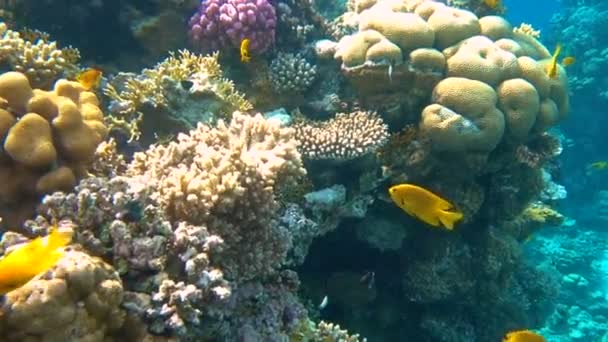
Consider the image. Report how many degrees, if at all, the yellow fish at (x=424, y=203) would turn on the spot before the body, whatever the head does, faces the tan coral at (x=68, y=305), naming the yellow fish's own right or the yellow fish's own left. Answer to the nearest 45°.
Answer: approximately 45° to the yellow fish's own left

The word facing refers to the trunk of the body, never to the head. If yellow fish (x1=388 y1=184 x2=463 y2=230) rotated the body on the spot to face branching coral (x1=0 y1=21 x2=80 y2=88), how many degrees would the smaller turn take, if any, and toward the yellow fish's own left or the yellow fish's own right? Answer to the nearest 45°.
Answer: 0° — it already faces it

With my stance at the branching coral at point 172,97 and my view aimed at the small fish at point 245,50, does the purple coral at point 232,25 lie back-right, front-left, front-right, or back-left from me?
front-left

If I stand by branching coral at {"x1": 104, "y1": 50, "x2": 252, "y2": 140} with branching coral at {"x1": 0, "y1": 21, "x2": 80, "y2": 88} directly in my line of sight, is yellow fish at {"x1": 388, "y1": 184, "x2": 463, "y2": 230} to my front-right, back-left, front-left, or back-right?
back-left

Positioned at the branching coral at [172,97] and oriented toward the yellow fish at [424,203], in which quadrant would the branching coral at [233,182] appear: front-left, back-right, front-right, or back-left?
front-right

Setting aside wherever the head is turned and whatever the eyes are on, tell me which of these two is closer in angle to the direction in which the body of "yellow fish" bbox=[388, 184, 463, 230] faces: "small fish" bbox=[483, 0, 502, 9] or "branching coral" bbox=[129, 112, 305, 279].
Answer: the branching coral

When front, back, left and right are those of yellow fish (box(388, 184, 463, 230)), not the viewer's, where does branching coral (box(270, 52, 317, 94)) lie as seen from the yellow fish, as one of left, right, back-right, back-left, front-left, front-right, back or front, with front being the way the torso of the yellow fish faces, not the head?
front-right

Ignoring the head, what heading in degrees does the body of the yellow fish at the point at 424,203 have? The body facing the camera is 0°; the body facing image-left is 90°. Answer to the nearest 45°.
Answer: approximately 90°

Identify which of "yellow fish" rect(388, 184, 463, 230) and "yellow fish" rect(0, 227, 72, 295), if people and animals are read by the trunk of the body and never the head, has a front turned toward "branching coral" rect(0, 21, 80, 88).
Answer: "yellow fish" rect(388, 184, 463, 230)
